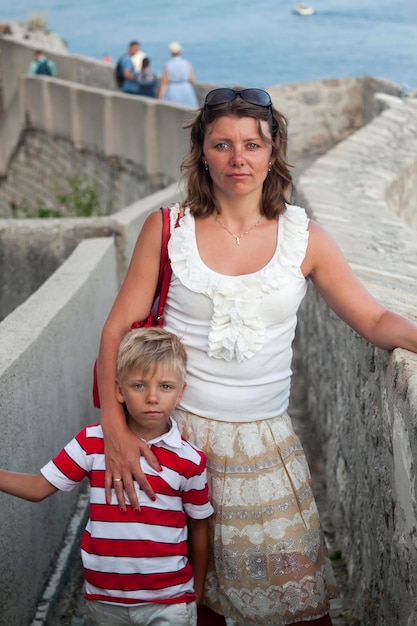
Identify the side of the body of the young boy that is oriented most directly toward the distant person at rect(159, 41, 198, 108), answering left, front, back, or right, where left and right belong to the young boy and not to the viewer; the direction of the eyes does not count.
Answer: back

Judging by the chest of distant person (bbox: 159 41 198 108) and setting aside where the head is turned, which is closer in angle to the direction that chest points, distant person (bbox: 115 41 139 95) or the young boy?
the distant person

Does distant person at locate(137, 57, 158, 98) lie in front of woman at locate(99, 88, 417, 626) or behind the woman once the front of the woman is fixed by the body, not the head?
behind

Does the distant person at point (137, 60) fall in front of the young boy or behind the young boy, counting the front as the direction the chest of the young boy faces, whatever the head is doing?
behind

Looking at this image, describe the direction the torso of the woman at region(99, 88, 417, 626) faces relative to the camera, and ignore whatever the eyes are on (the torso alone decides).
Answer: toward the camera

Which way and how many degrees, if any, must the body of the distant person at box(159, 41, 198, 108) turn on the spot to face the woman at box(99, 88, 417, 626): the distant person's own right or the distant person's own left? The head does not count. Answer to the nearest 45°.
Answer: approximately 180°

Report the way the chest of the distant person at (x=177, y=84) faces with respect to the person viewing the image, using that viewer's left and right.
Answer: facing away from the viewer

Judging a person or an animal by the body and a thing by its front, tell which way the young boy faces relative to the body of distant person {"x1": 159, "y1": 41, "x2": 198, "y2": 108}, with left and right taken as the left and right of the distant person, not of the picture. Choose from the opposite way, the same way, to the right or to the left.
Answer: the opposite way

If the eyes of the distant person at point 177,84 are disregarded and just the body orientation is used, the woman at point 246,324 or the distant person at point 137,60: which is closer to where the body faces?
the distant person

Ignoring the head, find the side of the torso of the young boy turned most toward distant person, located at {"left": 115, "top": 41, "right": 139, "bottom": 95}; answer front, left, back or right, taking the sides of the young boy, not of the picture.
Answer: back
